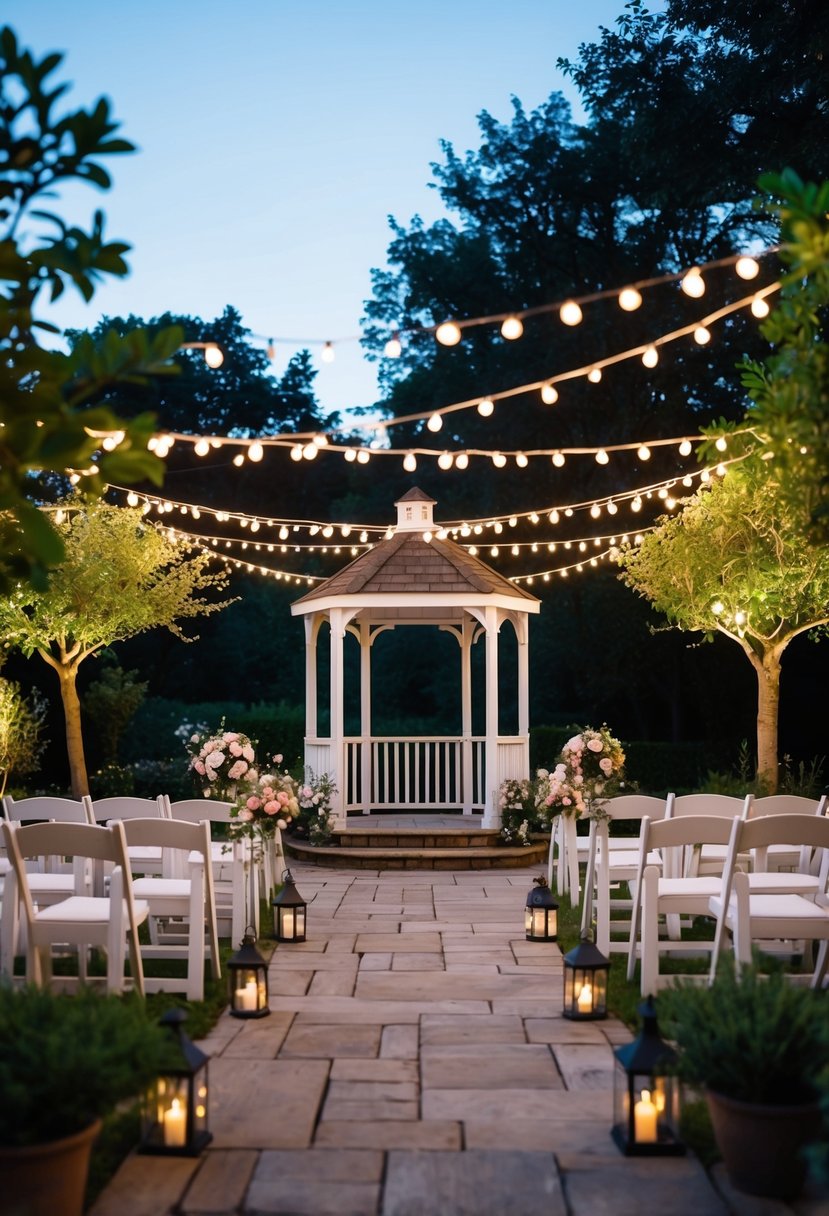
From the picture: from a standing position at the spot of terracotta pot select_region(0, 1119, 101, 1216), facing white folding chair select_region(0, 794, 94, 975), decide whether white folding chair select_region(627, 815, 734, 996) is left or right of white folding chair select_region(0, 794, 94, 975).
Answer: right

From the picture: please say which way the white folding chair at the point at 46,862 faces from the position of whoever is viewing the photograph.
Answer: facing away from the viewer

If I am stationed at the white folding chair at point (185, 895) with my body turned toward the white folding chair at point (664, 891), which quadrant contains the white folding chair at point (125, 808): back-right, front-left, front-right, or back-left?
back-left

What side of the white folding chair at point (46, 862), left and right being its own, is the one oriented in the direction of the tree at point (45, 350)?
back

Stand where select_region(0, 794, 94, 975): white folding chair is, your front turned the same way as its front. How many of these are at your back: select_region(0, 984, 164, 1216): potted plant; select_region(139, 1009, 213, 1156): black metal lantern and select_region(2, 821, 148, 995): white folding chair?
3

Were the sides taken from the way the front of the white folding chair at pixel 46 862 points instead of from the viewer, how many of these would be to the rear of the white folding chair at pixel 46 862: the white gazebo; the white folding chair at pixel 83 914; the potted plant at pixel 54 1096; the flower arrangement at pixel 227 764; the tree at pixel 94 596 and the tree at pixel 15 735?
2

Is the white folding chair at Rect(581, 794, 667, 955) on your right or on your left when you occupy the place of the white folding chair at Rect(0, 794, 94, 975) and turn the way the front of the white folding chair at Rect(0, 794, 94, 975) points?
on your right

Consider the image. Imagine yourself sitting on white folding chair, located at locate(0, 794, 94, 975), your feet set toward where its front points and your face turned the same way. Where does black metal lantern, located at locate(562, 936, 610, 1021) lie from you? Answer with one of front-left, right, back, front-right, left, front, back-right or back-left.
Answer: back-right

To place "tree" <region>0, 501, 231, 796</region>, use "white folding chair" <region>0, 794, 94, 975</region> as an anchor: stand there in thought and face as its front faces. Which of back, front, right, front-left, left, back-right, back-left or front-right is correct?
front

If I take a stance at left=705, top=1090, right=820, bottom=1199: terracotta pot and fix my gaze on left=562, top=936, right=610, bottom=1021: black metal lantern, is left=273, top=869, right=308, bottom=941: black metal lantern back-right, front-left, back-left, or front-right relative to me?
front-left
